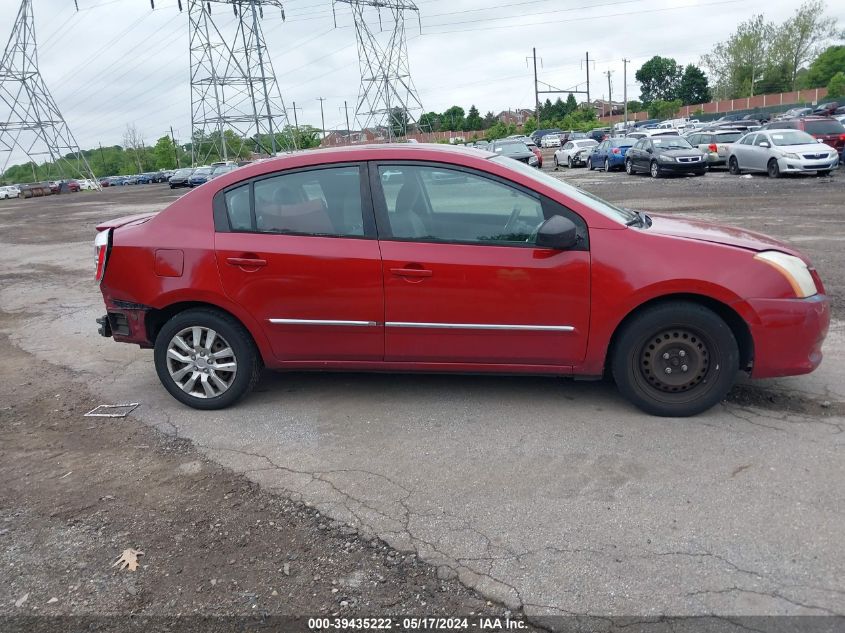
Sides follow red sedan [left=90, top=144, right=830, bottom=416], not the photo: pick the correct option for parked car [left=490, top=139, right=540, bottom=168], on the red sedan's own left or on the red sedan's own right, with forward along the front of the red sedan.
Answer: on the red sedan's own left

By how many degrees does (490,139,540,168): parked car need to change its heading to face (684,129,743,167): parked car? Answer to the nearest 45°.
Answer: approximately 45° to its left

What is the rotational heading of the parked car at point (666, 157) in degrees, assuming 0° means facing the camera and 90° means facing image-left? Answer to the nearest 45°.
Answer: approximately 315°

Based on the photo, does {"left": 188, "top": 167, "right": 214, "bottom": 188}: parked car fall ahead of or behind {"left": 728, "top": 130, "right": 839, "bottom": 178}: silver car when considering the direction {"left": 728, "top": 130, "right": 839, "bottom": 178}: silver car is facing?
behind

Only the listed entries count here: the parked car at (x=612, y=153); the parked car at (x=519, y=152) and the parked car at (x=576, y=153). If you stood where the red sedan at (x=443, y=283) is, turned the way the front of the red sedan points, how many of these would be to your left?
3

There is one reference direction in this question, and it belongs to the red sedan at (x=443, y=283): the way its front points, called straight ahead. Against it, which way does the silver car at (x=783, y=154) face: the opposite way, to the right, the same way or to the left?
to the right

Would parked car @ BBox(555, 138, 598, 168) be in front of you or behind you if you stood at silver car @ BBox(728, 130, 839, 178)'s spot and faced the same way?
behind

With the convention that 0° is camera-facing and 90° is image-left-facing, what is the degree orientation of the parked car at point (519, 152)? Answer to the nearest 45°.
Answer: approximately 315°

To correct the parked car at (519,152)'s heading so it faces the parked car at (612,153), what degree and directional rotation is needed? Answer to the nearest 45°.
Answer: approximately 90° to its left

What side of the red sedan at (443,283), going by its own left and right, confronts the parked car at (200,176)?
left

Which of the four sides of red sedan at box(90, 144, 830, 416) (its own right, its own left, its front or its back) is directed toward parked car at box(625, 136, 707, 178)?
left

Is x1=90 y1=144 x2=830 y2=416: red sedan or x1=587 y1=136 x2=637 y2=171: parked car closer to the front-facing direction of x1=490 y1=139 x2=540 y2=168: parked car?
the red sedan

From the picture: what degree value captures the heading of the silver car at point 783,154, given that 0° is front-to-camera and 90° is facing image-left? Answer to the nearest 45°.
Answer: approximately 315°

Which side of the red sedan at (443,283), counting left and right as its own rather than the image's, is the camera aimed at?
right
